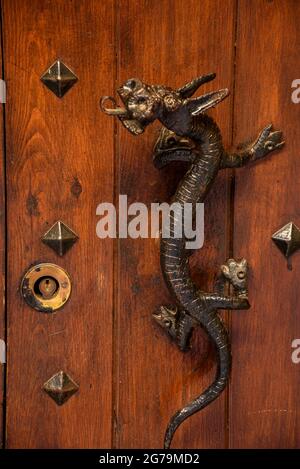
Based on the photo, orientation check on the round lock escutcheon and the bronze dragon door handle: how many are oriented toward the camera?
1

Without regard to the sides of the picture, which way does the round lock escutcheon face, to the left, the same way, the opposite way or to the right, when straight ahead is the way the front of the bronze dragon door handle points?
to the left

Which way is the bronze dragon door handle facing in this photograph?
to the viewer's left

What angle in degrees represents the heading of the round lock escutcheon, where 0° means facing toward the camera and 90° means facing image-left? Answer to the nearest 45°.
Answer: approximately 0°
